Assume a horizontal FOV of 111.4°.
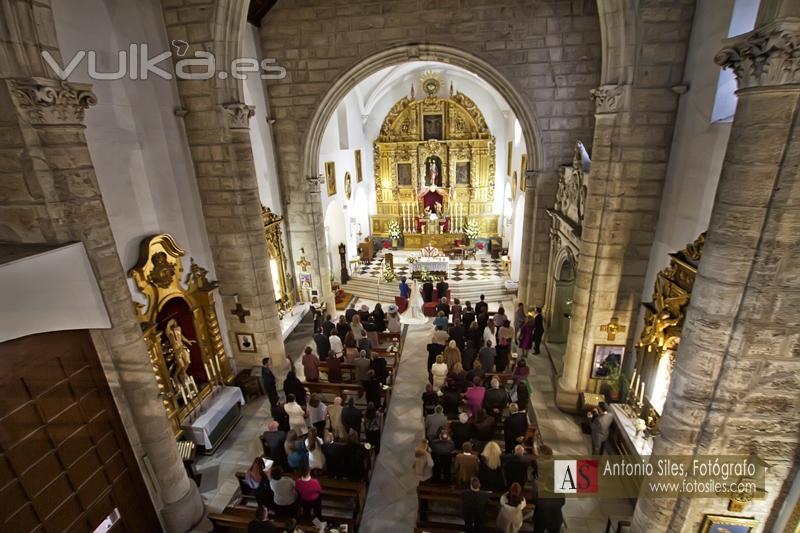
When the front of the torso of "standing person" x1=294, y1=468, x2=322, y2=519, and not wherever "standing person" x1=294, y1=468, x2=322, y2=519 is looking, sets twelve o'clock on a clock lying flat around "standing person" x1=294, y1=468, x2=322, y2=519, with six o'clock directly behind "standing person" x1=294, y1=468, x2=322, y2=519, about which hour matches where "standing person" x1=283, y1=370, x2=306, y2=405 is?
"standing person" x1=283, y1=370, x2=306, y2=405 is roughly at 12 o'clock from "standing person" x1=294, y1=468, x2=322, y2=519.

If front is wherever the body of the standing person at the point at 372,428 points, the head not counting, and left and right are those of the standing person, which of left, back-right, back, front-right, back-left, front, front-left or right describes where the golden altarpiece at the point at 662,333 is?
right

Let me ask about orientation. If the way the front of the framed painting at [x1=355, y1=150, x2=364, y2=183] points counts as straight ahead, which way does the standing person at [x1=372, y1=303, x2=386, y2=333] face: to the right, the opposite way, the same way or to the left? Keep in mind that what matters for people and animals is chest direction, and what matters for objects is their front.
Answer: to the left

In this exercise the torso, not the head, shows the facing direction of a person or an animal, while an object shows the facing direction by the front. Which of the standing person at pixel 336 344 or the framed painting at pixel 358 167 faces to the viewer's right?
the framed painting

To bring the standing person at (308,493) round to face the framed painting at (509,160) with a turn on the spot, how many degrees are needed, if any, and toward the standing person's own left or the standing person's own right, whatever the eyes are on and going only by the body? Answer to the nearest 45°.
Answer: approximately 45° to the standing person's own right

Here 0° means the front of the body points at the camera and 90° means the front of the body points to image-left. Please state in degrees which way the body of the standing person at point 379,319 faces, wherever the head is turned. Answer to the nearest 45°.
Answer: approximately 180°

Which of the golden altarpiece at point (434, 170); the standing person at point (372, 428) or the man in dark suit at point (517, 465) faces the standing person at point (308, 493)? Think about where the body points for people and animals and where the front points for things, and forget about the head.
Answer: the golden altarpiece

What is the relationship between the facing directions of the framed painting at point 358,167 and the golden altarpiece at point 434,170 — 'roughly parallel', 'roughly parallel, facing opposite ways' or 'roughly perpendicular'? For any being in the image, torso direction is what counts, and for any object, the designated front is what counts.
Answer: roughly perpendicular

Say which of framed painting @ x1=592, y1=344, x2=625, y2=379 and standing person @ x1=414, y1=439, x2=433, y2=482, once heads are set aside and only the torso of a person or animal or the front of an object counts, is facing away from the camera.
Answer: the standing person

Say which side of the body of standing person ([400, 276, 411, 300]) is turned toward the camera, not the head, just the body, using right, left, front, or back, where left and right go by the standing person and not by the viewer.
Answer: back

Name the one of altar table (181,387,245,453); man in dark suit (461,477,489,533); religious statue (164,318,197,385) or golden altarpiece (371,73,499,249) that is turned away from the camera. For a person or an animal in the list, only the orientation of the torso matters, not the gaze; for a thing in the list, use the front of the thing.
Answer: the man in dark suit

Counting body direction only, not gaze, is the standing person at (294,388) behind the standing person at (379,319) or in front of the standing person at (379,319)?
behind

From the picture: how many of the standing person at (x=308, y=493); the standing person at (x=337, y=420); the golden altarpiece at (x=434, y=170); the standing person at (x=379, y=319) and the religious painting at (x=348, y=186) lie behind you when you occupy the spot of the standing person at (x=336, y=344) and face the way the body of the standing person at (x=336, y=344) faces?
2

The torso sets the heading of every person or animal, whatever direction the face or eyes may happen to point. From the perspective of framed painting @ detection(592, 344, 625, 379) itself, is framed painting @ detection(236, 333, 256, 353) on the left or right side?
on its right

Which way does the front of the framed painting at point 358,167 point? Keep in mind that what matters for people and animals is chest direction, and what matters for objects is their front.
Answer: to the viewer's right

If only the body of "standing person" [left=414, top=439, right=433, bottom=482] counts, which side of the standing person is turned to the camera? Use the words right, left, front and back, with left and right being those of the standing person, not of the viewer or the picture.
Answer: back

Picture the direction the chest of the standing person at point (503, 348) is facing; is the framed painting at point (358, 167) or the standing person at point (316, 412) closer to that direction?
the framed painting

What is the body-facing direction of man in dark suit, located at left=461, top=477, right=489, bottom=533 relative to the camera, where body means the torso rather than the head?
away from the camera

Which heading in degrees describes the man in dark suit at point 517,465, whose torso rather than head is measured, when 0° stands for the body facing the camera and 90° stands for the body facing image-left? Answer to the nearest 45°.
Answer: approximately 180°
